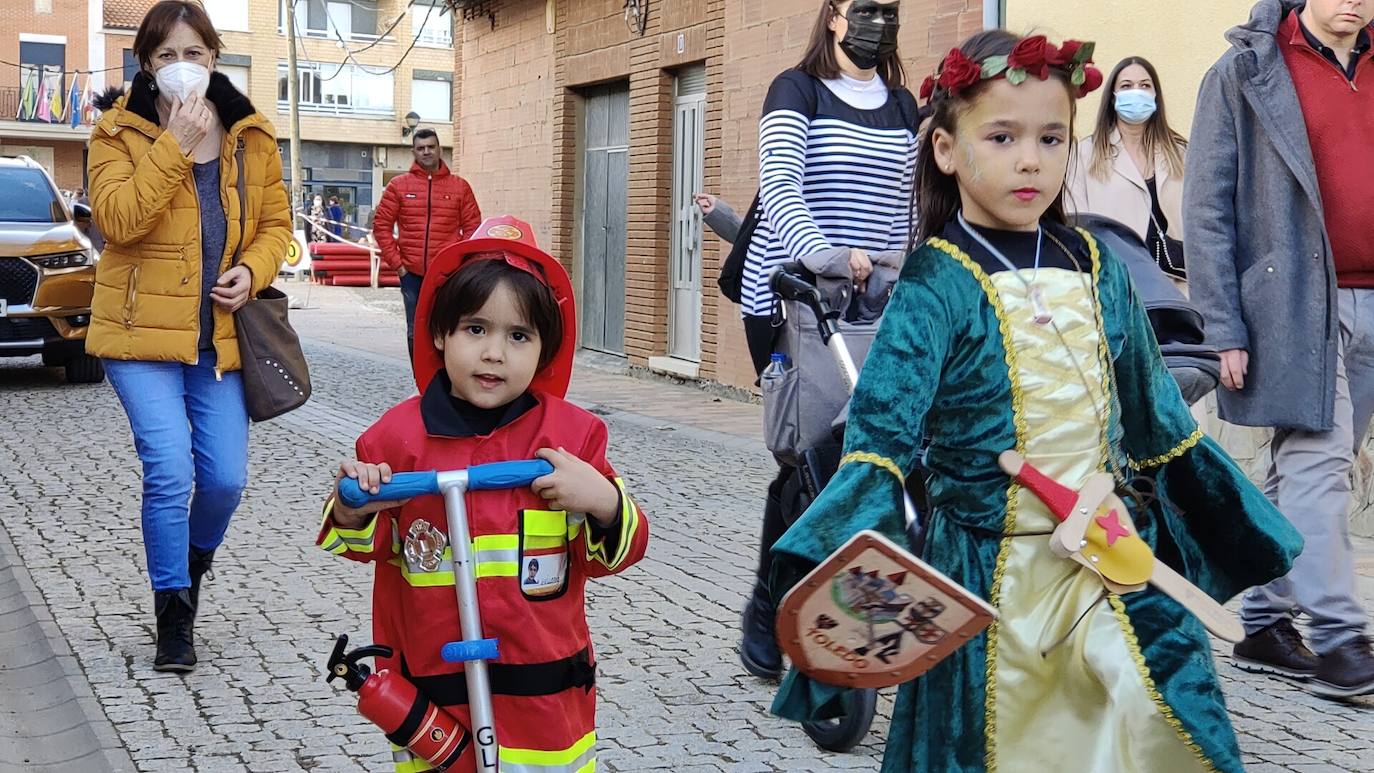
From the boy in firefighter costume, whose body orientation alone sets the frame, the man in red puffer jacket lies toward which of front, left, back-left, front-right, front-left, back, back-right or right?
back

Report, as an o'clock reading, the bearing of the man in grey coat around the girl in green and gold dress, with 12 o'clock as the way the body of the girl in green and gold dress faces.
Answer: The man in grey coat is roughly at 8 o'clock from the girl in green and gold dress.

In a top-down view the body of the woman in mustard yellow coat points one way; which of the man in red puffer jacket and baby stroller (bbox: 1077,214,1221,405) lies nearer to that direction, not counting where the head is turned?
the baby stroller

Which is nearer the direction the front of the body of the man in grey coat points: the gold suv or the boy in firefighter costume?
the boy in firefighter costume

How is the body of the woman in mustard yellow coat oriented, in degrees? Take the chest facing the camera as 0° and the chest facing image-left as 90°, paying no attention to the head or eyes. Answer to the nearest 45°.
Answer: approximately 0°

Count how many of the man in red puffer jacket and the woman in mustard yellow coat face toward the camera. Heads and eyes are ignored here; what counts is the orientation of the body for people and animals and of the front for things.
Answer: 2

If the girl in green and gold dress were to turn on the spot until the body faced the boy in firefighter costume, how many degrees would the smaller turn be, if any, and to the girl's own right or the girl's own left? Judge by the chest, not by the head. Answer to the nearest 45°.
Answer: approximately 135° to the girl's own right

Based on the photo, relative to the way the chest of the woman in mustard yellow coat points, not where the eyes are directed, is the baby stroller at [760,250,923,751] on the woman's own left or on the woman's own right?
on the woman's own left

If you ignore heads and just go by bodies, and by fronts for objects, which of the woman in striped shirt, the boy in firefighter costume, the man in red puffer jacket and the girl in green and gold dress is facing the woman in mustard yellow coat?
the man in red puffer jacket

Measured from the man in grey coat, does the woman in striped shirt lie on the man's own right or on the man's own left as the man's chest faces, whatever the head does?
on the man's own right

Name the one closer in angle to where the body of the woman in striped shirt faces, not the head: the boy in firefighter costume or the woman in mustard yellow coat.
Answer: the boy in firefighter costume

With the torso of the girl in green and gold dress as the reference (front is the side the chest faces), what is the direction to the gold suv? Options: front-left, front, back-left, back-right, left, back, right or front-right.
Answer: back

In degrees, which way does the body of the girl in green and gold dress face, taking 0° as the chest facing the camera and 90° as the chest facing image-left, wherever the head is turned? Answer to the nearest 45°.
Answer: approximately 315°
